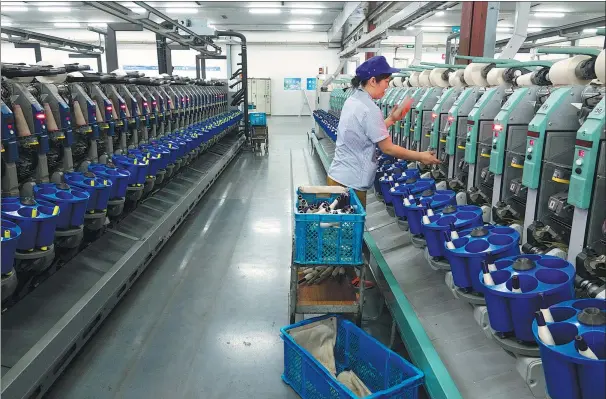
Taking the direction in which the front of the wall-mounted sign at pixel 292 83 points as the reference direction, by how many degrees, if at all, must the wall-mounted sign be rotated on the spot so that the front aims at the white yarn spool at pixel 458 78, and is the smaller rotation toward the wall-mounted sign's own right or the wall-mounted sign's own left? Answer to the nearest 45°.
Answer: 0° — it already faces it

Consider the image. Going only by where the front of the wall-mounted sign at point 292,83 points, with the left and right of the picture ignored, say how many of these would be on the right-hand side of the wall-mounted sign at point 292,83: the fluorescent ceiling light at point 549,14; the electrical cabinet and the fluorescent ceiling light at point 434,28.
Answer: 1

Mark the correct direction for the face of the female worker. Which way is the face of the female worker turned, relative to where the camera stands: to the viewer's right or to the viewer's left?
to the viewer's right

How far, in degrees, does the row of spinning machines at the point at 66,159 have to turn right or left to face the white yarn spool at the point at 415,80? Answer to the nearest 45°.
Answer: approximately 45° to its left

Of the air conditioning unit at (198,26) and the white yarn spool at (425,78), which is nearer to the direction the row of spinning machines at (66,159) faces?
the white yarn spool

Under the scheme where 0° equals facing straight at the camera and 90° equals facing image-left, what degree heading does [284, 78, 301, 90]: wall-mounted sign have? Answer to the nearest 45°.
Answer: approximately 0°

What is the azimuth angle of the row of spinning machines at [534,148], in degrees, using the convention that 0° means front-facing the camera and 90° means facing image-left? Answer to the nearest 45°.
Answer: approximately 45°
